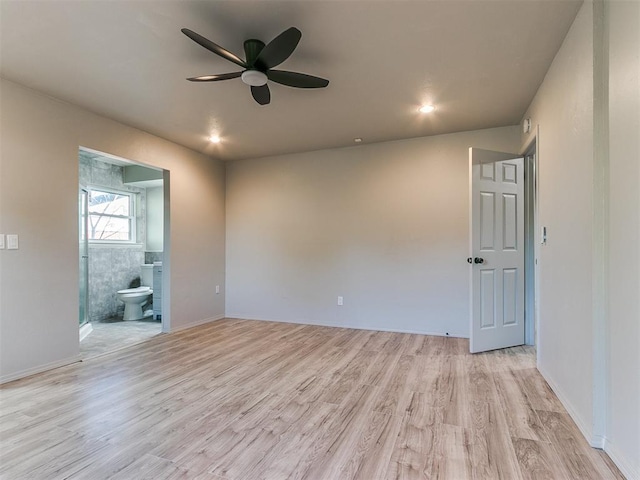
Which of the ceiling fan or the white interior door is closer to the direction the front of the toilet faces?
the ceiling fan

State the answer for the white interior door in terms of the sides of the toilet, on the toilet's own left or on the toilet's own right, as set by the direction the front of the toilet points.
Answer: on the toilet's own left

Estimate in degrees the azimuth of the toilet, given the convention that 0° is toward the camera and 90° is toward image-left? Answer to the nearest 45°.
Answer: approximately 45°

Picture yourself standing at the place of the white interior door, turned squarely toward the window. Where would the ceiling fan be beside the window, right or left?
left

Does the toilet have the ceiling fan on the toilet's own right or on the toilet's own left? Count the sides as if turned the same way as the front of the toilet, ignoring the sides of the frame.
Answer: on the toilet's own left
